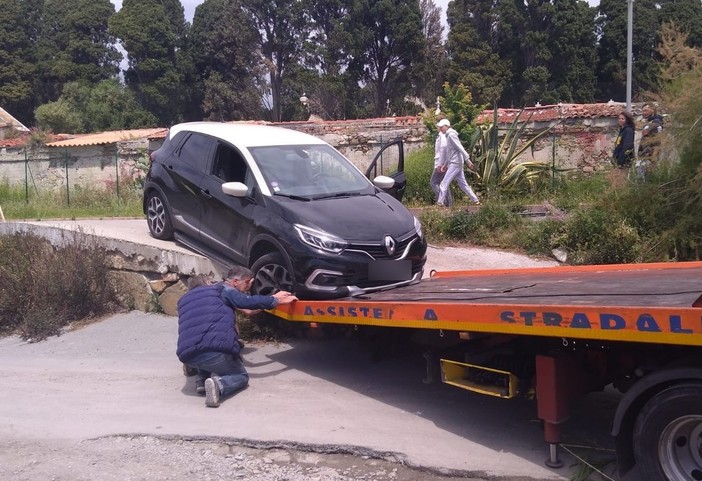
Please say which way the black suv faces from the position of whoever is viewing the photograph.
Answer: facing the viewer and to the right of the viewer

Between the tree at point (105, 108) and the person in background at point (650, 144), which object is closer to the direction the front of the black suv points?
the person in background

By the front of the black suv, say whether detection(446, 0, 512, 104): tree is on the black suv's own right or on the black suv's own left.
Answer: on the black suv's own left

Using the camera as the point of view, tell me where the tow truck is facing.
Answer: facing to the right of the viewer

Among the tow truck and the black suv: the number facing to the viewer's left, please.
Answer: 0

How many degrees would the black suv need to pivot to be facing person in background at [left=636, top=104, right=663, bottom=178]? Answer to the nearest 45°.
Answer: approximately 90° to its left

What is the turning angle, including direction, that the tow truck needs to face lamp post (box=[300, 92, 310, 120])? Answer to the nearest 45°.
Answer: approximately 90° to its left

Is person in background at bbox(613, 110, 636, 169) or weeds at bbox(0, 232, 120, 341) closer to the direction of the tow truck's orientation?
the person in background
